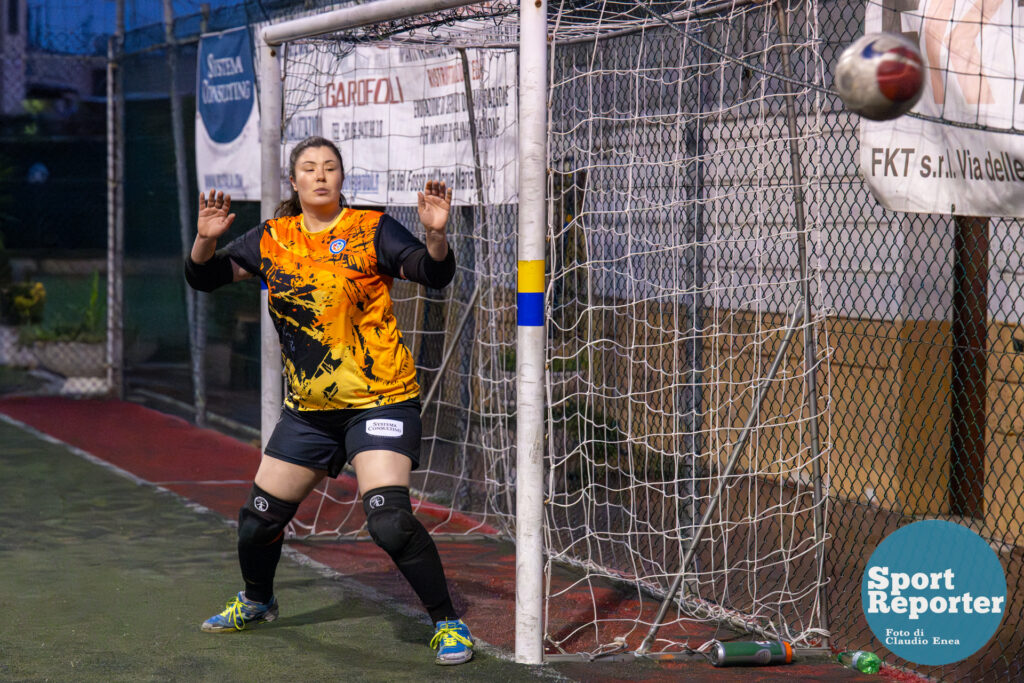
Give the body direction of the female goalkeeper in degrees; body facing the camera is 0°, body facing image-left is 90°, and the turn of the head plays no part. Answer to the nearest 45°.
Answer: approximately 0°

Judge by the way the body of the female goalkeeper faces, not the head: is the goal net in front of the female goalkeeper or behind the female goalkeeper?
behind

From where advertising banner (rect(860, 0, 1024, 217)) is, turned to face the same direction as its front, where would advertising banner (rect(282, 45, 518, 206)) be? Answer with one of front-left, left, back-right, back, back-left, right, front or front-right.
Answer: back-right

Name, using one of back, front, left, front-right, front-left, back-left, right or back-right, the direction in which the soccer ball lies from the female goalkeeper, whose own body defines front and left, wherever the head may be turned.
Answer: front-left

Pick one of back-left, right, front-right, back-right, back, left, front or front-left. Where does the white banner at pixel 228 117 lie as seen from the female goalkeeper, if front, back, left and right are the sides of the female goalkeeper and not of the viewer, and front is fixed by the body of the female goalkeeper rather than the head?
back

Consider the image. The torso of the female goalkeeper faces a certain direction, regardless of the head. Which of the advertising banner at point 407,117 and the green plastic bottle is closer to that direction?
the green plastic bottle

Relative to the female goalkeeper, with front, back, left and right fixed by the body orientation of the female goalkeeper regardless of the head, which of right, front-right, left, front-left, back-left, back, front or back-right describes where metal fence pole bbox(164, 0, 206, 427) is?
back

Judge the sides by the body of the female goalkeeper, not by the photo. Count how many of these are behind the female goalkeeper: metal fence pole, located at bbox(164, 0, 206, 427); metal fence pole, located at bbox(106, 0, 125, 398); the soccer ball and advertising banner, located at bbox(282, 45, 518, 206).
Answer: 3

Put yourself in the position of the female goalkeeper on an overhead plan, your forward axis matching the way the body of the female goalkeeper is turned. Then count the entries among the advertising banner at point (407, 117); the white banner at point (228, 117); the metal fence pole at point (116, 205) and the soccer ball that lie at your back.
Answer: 3

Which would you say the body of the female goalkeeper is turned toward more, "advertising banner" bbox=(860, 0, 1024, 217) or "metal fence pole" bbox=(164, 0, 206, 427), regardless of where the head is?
the advertising banner

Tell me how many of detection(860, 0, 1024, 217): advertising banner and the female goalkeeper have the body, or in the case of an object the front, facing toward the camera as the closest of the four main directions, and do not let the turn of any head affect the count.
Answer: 2

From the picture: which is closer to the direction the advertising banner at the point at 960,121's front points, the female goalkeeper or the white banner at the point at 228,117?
the female goalkeeper
